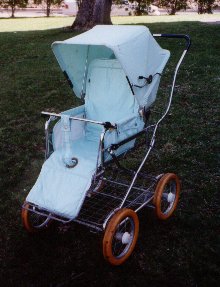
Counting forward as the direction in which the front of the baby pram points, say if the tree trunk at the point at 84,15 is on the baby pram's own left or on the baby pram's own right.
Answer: on the baby pram's own right

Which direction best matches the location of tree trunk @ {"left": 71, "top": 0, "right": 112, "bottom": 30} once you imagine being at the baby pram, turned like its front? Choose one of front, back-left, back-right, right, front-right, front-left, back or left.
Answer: back-right

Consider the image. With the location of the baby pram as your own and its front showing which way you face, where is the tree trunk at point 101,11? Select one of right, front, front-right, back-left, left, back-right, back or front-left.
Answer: back-right

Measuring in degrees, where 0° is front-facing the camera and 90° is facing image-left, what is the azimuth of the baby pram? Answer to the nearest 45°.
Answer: approximately 45°
